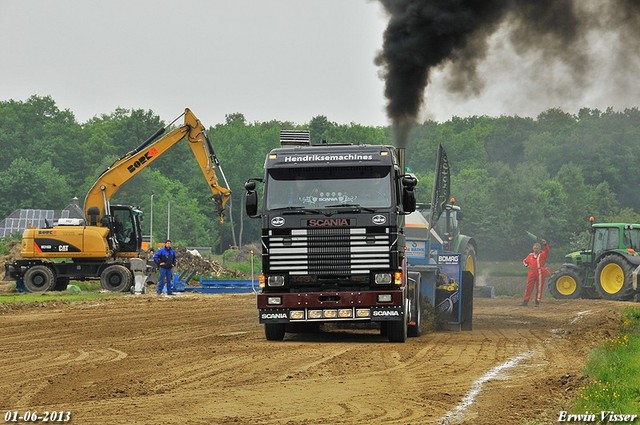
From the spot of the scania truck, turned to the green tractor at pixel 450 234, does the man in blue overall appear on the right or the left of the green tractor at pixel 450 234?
left

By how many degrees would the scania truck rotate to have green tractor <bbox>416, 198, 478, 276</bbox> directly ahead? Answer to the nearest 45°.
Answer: approximately 180°

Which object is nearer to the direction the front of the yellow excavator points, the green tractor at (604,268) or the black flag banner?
the green tractor

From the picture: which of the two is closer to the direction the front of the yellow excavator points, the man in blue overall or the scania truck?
the man in blue overall

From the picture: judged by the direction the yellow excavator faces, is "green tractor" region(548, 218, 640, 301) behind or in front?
in front

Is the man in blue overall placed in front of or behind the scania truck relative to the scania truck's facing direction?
behind

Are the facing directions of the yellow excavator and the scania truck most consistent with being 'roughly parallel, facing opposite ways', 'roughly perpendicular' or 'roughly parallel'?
roughly perpendicular

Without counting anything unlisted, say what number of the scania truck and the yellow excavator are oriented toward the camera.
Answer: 1

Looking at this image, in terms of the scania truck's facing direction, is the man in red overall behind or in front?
behind

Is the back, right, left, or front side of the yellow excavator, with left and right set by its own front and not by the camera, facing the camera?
right
